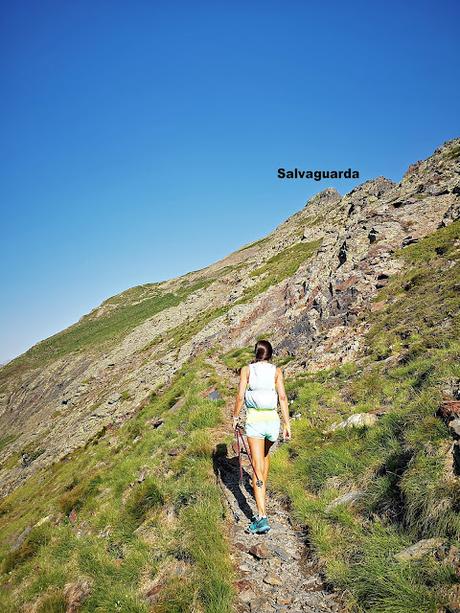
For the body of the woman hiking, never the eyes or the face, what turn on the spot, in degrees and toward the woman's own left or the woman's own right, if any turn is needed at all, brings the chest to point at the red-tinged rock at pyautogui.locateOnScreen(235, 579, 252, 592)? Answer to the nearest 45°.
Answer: approximately 135° to the woman's own left

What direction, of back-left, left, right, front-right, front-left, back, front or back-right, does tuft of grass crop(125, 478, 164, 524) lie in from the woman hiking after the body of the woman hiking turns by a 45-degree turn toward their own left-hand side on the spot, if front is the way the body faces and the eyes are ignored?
front

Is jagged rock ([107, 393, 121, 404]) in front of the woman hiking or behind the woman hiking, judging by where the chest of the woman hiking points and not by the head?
in front

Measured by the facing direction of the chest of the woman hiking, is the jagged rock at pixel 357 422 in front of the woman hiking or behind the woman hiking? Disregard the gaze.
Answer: in front

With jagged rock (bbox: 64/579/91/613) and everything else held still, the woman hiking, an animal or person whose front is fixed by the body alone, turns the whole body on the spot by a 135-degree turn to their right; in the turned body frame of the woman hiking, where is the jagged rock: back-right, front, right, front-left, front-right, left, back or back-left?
back-right

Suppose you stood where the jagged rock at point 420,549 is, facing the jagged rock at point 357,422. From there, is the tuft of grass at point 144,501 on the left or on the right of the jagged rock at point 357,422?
left

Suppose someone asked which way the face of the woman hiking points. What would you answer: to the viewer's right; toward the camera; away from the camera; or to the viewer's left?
away from the camera

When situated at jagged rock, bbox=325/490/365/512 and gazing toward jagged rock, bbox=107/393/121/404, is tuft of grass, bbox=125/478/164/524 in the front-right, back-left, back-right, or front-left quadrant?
front-left

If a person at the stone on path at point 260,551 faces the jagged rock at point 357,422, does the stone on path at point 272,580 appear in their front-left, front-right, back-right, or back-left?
back-right

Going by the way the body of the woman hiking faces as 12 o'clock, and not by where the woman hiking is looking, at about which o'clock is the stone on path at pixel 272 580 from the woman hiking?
The stone on path is roughly at 7 o'clock from the woman hiking.

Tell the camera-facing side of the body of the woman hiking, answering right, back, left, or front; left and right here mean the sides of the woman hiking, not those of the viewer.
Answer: back
